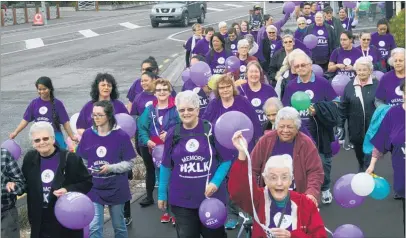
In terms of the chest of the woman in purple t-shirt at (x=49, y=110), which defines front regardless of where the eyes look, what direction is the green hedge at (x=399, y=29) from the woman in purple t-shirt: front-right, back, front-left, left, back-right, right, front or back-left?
back-left

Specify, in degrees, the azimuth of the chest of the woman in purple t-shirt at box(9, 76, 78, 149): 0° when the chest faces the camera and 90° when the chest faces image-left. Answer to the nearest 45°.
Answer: approximately 0°

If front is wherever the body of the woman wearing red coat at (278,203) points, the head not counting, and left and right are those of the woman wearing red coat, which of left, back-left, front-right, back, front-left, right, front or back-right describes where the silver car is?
back

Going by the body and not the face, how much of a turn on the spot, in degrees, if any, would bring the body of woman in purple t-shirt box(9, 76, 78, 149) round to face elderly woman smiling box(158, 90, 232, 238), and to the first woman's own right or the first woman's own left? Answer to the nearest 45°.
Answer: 0° — they already face them
